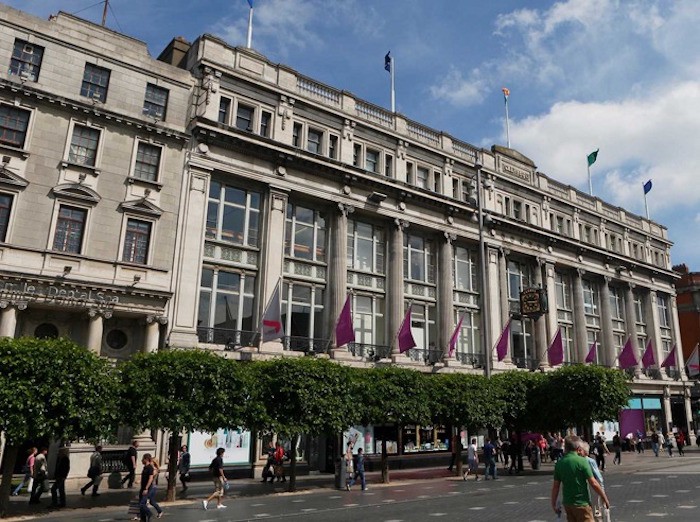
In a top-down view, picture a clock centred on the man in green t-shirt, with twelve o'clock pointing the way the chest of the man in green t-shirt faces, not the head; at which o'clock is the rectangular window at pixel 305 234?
The rectangular window is roughly at 11 o'clock from the man in green t-shirt.

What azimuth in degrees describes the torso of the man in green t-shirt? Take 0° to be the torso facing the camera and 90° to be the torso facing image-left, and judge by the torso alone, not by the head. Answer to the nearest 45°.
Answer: approximately 180°

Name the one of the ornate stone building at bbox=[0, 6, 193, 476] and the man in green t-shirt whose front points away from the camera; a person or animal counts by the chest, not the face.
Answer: the man in green t-shirt

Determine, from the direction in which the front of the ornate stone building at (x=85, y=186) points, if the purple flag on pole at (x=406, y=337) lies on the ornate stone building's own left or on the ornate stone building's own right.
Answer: on the ornate stone building's own left

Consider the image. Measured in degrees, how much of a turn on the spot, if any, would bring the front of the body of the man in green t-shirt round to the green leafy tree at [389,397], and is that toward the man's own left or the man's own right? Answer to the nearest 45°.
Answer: approximately 45° to the man's own left

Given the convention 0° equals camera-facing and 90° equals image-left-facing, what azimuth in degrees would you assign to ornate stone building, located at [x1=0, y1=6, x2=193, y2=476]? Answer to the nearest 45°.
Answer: approximately 315°

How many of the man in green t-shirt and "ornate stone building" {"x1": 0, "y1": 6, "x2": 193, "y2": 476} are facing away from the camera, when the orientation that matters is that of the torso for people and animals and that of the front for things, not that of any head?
1

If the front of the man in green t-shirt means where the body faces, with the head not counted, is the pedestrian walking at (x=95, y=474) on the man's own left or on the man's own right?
on the man's own left

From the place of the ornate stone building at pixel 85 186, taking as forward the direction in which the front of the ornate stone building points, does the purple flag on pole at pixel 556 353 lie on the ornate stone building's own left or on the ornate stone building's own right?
on the ornate stone building's own left

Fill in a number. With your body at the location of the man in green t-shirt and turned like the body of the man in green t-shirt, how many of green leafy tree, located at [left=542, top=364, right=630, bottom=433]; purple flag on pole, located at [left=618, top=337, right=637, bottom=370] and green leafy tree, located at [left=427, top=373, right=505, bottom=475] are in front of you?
3

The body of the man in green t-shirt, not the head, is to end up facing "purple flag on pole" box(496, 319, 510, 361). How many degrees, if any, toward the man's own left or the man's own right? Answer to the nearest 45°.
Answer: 0° — they already face it
